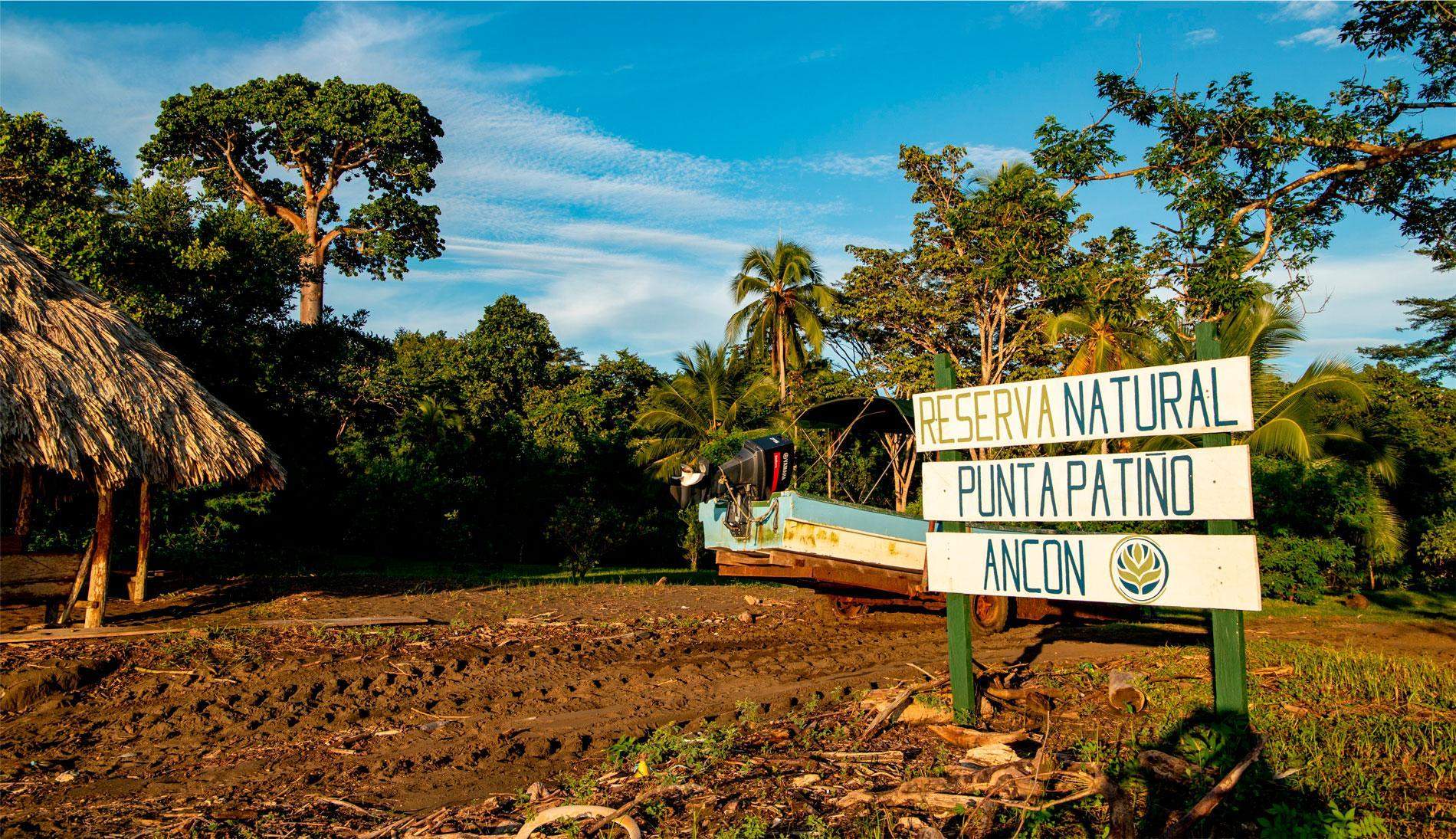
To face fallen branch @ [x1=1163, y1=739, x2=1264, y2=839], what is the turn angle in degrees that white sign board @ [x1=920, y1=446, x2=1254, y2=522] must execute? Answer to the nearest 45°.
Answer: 0° — it already faces it

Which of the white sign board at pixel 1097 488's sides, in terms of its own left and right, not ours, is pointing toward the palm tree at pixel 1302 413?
back

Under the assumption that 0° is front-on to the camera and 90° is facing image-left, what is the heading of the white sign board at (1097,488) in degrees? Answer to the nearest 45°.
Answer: approximately 0°

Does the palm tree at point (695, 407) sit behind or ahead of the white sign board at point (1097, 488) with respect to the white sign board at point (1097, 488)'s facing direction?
behind

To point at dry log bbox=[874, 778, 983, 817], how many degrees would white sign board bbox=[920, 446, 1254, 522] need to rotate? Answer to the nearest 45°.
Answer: approximately 45° to its right

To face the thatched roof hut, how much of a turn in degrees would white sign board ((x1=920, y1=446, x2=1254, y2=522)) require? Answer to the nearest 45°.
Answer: approximately 90° to its right

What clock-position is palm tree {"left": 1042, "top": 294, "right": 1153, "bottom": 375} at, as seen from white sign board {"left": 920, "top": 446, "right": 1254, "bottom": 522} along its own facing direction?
The palm tree is roughly at 6 o'clock from the white sign board.

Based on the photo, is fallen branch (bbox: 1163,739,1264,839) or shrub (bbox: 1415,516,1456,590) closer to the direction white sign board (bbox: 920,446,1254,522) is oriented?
the fallen branch

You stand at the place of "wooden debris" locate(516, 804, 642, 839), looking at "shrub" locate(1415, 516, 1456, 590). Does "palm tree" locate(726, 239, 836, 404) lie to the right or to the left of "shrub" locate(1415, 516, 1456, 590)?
left

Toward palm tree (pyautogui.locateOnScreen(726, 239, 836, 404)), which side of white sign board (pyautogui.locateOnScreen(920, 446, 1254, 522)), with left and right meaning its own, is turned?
back
